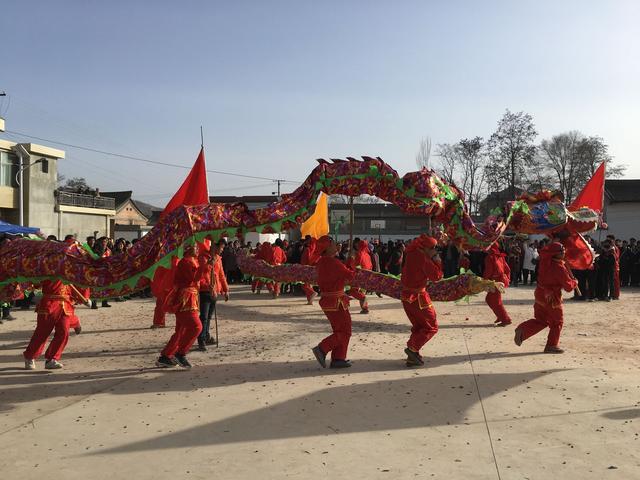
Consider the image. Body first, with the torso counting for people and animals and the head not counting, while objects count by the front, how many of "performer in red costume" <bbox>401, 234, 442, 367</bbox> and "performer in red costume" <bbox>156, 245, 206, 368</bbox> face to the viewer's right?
2

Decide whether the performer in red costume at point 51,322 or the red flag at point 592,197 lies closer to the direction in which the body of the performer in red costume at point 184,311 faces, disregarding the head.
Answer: the red flag

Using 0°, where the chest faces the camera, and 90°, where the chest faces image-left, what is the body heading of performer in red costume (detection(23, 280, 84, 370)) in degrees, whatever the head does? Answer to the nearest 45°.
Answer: approximately 315°

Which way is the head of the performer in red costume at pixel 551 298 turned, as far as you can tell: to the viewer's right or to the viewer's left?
to the viewer's right

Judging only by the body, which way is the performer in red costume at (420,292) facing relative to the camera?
to the viewer's right

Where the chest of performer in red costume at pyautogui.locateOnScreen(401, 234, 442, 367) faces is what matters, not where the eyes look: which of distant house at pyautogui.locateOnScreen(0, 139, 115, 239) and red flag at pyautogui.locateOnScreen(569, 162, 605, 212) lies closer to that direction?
the red flag

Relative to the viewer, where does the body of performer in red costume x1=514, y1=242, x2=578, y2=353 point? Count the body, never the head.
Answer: to the viewer's right

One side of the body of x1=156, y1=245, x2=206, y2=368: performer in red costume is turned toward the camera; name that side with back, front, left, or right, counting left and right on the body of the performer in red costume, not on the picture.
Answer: right

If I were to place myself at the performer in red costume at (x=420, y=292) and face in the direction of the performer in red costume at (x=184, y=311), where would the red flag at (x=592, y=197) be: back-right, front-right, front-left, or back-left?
back-right

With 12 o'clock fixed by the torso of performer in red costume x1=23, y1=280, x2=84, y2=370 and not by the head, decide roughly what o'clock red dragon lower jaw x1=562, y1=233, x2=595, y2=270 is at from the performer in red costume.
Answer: The red dragon lower jaw is roughly at 11 o'clock from the performer in red costume.
